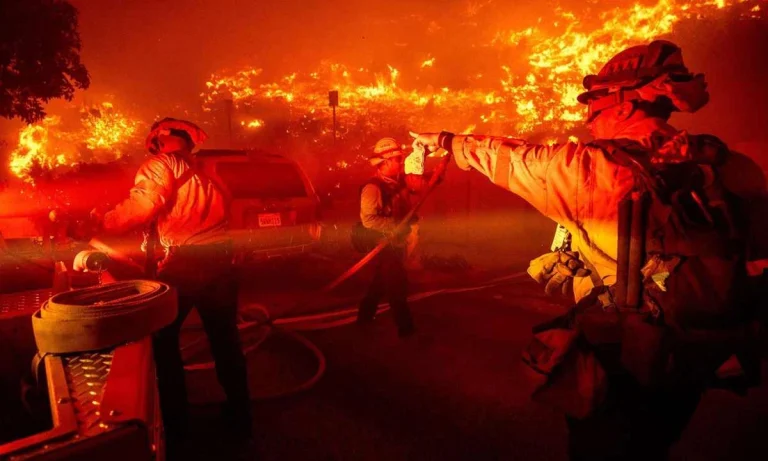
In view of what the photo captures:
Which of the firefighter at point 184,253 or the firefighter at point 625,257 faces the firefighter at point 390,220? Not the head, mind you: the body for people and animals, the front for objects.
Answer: the firefighter at point 625,257

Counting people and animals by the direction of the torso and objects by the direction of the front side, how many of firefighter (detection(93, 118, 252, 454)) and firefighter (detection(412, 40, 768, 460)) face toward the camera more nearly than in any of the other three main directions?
0

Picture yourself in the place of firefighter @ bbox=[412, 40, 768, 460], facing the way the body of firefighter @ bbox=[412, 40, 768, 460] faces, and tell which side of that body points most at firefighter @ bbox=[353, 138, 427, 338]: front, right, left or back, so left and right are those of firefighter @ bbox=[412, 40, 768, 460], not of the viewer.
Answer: front

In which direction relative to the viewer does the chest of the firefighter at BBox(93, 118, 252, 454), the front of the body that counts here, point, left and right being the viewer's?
facing away from the viewer and to the left of the viewer

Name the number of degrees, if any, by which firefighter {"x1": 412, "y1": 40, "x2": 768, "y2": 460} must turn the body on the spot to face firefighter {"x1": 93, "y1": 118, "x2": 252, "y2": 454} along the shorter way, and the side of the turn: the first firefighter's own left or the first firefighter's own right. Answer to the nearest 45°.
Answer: approximately 45° to the first firefighter's own left

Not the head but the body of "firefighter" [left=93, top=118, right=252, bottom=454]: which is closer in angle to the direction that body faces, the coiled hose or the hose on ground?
the coiled hose

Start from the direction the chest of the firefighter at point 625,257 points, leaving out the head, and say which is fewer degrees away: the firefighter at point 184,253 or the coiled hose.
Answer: the firefighter

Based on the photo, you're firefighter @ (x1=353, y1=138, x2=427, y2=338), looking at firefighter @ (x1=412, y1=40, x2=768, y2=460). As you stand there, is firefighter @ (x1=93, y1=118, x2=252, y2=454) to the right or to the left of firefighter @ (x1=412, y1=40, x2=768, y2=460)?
right

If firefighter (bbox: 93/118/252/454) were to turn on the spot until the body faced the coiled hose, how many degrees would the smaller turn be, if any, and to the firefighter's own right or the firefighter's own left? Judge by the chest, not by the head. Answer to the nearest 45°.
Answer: approximately 135° to the firefighter's own left

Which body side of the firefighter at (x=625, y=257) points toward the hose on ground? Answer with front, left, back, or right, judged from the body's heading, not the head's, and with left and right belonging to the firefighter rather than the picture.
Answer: front

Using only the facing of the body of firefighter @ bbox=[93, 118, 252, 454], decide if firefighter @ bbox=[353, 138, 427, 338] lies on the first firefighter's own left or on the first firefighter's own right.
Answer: on the first firefighter's own right

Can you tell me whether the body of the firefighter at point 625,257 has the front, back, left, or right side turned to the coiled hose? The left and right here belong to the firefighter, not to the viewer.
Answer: left

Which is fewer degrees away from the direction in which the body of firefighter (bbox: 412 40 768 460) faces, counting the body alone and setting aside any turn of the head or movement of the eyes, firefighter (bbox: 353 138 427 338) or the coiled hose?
the firefighter

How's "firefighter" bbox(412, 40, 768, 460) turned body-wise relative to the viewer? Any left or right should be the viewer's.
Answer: facing away from the viewer and to the left of the viewer

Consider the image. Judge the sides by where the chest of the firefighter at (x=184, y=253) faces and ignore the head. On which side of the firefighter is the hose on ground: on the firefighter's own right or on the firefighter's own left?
on the firefighter's own right
